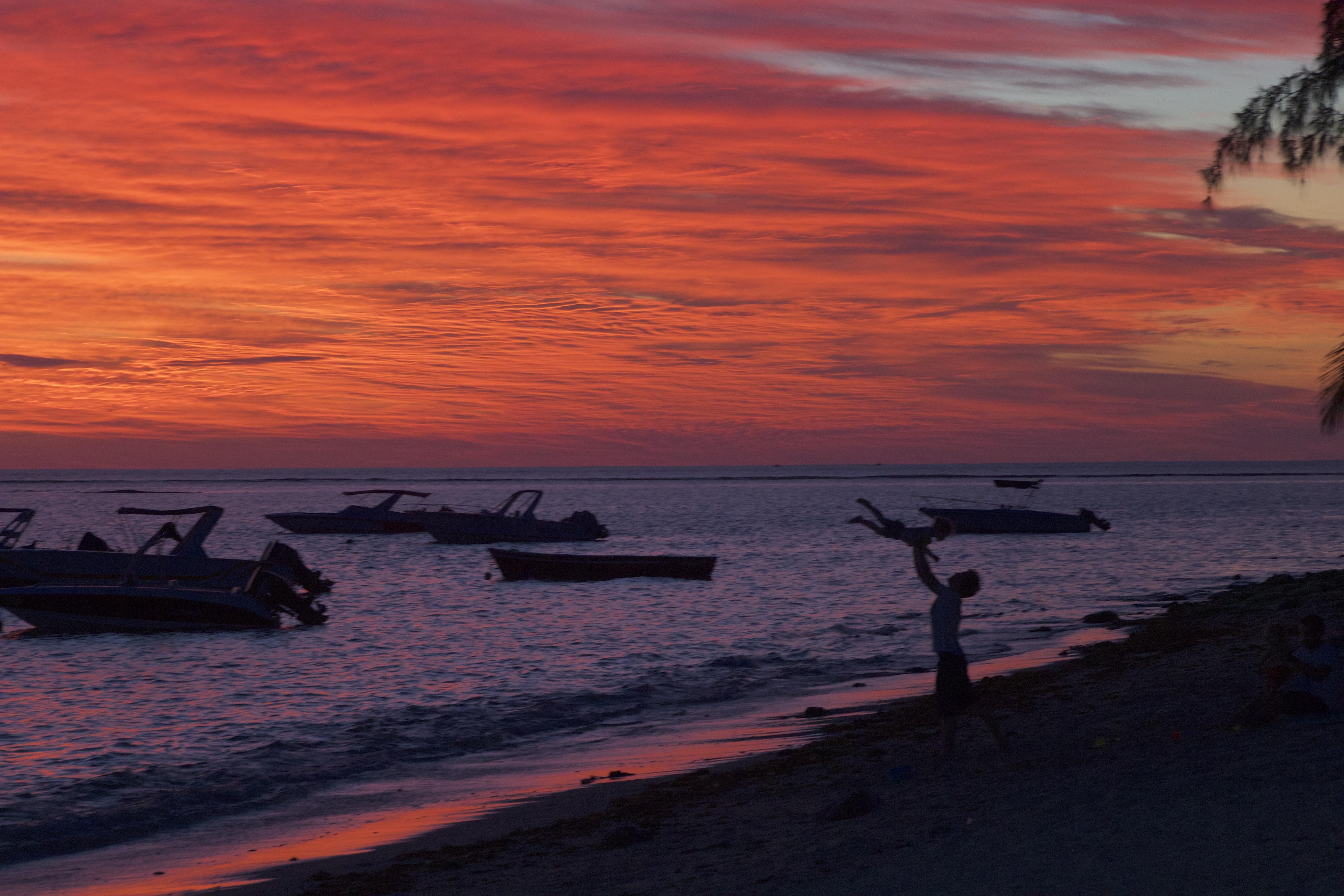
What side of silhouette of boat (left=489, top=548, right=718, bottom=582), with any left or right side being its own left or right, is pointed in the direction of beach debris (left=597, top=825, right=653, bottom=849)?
left

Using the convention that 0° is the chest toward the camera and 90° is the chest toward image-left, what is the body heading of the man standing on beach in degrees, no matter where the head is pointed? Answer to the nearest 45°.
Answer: approximately 90°

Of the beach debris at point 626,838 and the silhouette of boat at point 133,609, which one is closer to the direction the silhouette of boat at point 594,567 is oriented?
the silhouette of boat

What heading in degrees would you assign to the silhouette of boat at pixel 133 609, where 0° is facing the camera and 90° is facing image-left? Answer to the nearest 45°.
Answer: approximately 90°

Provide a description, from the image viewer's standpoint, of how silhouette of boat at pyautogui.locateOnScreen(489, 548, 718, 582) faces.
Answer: facing to the left of the viewer

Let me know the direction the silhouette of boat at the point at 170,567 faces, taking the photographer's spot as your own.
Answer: facing to the left of the viewer
